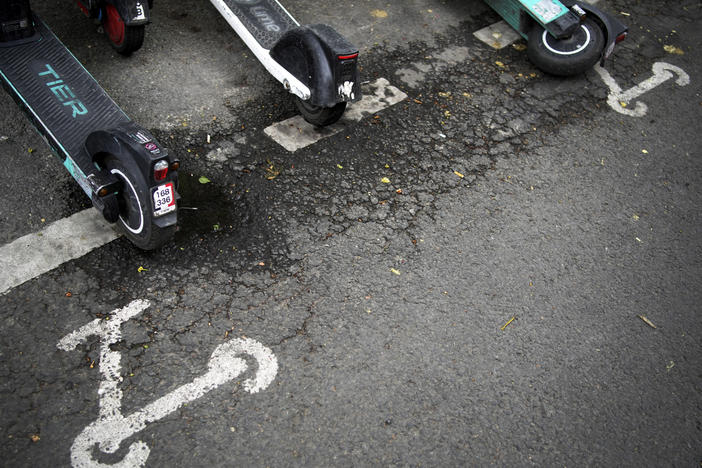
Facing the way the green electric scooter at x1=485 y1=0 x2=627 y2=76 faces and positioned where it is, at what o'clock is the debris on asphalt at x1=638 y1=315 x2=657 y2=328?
The debris on asphalt is roughly at 7 o'clock from the green electric scooter.

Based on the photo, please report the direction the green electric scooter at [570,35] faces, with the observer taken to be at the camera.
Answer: facing away from the viewer and to the left of the viewer

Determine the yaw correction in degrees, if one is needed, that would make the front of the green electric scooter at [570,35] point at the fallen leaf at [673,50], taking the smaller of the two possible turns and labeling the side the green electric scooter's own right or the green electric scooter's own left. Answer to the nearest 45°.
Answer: approximately 90° to the green electric scooter's own right

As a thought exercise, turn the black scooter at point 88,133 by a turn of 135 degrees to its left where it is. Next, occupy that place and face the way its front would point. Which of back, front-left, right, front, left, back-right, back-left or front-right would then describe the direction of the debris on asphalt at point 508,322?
front-left

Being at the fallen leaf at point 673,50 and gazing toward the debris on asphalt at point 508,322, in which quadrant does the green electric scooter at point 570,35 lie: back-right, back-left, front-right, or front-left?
front-right

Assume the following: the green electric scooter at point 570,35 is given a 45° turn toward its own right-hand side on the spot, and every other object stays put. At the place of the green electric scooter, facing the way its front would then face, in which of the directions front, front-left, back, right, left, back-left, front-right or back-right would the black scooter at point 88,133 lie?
back-left

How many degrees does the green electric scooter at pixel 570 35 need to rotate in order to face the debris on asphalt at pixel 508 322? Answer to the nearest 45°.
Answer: approximately 135° to its left

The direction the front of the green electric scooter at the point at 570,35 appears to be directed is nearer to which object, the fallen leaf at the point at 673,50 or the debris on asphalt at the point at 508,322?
the fallen leaf

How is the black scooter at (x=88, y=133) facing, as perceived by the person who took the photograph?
facing away from the viewer and to the left of the viewer
